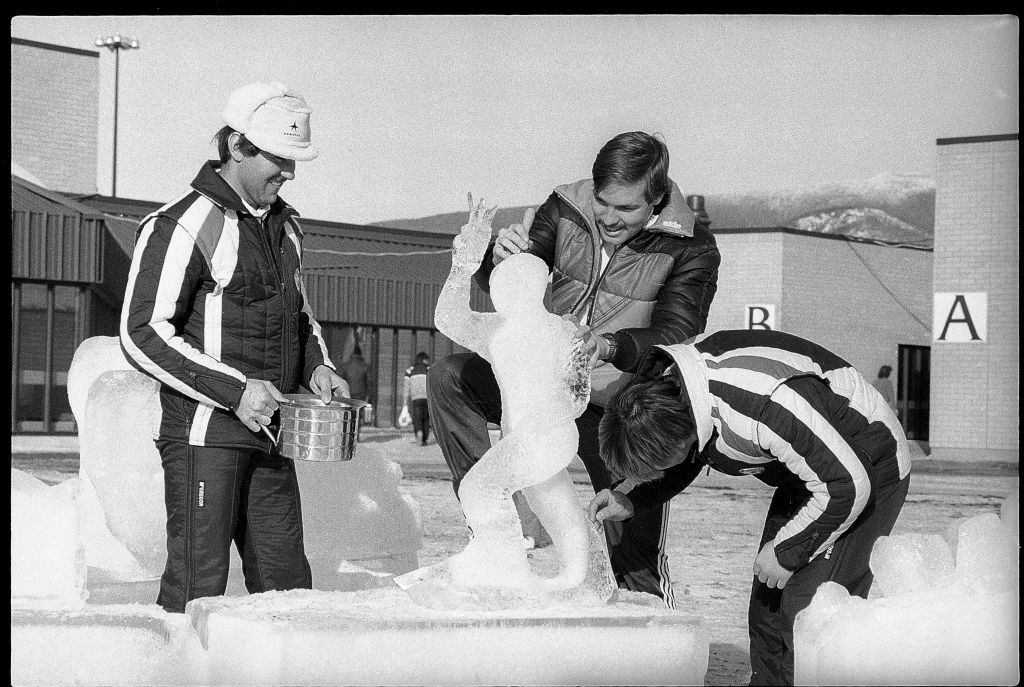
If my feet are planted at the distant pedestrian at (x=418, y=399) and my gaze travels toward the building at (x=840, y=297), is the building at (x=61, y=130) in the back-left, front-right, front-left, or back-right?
back-left

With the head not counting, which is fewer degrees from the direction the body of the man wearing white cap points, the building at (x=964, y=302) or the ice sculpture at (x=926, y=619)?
the ice sculpture

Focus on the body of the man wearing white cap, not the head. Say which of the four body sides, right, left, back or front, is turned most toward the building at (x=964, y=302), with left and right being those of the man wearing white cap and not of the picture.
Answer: left

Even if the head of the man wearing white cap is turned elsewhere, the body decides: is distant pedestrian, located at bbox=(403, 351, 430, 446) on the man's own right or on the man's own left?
on the man's own left

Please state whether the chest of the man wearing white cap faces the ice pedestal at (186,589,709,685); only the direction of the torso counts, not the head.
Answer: yes

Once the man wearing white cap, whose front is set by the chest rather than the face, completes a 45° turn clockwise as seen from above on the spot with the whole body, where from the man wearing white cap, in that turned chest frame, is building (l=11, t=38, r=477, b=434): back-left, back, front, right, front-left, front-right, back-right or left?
back

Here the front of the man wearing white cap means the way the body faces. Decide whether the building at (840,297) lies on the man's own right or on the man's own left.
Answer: on the man's own left

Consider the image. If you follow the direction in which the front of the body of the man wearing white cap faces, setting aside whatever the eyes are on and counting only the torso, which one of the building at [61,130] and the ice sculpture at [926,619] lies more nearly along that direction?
the ice sculpture

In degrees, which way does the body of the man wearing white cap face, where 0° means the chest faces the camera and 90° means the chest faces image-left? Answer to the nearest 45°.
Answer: approximately 315°
